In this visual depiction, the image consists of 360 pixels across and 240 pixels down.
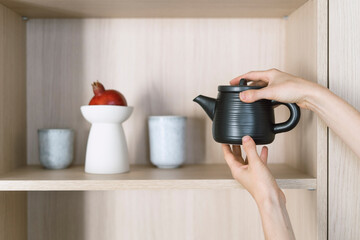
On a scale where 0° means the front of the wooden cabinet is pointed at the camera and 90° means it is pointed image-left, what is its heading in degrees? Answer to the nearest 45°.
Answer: approximately 0°
